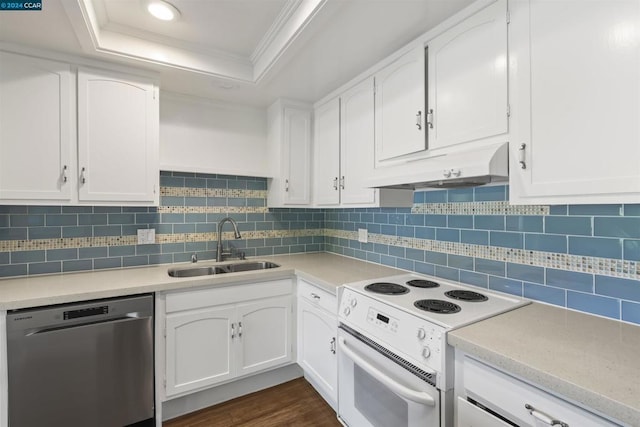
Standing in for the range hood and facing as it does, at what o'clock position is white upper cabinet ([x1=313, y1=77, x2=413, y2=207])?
The white upper cabinet is roughly at 3 o'clock from the range hood.

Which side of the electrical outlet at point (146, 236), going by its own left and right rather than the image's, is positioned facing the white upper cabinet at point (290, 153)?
left

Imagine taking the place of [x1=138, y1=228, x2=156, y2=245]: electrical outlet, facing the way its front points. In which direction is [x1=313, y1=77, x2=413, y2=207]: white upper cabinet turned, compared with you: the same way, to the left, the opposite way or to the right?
to the right

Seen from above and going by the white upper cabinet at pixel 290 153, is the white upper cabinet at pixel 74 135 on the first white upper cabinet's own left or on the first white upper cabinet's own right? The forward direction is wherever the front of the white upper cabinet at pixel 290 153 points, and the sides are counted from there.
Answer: on the first white upper cabinet's own right

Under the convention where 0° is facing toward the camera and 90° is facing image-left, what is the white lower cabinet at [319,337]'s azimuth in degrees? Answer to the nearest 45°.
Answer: approximately 45°

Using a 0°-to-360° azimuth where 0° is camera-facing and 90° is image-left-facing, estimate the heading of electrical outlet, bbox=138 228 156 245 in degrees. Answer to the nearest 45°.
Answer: approximately 0°

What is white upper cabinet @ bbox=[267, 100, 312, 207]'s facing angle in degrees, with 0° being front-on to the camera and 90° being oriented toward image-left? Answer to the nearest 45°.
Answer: approximately 315°

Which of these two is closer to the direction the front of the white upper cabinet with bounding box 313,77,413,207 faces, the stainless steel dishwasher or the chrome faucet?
the stainless steel dishwasher

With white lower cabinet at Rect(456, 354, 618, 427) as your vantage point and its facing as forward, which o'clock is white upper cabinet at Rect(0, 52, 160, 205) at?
The white upper cabinet is roughly at 1 o'clock from the white lower cabinet.

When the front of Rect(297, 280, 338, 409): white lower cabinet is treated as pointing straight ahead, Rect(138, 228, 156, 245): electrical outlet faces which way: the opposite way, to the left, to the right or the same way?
to the left
